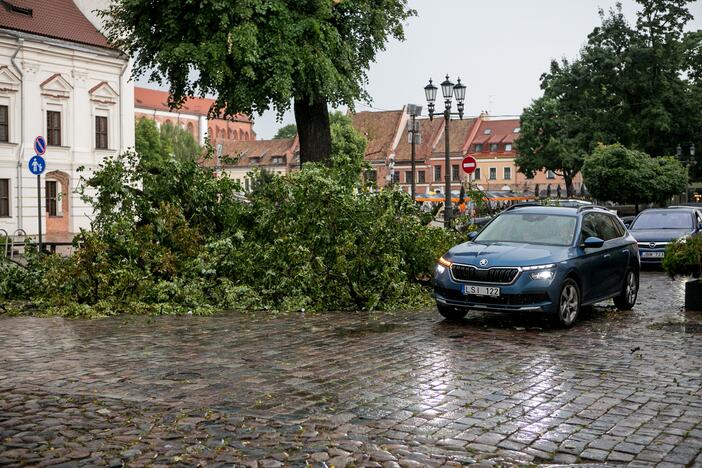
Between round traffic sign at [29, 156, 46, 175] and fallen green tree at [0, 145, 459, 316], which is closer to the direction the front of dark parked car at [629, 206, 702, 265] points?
the fallen green tree

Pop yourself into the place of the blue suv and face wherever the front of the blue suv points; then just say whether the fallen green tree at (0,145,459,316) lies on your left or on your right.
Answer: on your right

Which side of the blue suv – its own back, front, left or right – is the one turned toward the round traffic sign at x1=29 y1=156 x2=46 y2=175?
right

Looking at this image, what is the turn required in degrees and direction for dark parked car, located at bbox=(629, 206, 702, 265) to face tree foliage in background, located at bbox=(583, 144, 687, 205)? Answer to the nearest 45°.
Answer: approximately 180°

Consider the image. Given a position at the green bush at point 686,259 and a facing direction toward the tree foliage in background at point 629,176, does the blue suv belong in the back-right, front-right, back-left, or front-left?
back-left

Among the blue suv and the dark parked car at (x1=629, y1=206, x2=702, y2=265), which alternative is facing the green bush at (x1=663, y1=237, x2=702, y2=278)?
the dark parked car

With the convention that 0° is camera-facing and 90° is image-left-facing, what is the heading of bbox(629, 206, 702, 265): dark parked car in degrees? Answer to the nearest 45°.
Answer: approximately 0°

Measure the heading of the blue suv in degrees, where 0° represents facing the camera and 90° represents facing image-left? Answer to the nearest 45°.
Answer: approximately 45°

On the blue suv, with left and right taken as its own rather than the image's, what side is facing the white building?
right

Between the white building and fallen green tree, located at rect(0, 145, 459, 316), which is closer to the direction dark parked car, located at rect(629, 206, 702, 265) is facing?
the fallen green tree

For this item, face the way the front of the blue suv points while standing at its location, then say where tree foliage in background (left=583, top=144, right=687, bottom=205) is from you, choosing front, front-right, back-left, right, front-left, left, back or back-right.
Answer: back-right
